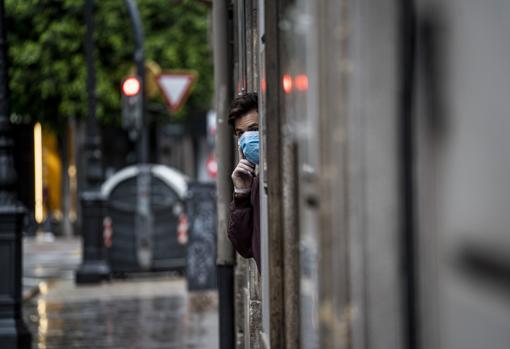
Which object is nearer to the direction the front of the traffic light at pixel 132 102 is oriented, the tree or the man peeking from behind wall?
the man peeking from behind wall

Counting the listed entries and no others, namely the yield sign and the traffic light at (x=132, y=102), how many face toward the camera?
2

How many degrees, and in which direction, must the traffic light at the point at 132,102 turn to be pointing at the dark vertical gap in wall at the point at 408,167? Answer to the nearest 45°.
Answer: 0° — it already faces it

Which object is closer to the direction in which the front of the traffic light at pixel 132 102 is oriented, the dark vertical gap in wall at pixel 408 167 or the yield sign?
the dark vertical gap in wall

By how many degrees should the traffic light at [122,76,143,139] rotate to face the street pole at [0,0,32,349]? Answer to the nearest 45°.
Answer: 0° — it already faces it

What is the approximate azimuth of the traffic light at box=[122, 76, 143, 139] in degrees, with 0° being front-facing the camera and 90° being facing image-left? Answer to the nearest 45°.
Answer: approximately 0°

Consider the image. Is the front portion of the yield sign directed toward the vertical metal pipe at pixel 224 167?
yes

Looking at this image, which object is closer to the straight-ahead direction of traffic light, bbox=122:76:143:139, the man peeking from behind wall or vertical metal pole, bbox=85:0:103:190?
the man peeking from behind wall
